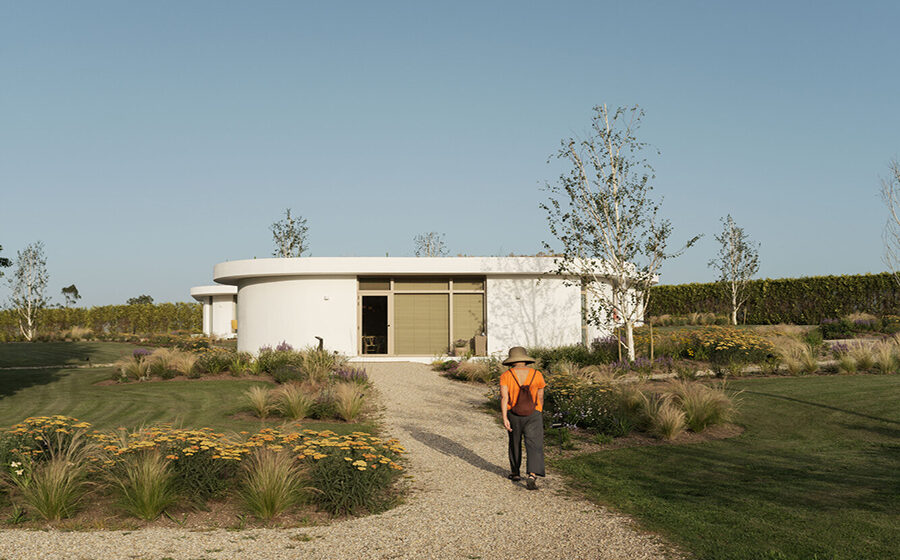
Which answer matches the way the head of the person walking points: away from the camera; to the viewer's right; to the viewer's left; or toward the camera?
away from the camera

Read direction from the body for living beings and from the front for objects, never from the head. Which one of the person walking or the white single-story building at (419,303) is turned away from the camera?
the person walking

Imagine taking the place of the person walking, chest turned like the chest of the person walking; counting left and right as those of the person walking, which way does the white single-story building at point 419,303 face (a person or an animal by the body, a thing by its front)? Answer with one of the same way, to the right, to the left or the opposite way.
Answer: the opposite way

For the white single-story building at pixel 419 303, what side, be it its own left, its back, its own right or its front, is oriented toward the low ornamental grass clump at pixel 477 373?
front

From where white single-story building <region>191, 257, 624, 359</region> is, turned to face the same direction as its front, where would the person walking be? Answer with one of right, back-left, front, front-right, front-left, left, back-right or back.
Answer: front

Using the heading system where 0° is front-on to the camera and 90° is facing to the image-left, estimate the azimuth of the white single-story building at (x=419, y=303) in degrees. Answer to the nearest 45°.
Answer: approximately 0°

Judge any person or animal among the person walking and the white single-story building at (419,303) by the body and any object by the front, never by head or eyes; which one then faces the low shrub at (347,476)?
the white single-story building

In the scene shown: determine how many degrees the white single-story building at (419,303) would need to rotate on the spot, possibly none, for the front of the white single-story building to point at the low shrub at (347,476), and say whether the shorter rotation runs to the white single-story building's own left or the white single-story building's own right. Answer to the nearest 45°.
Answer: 0° — it already faces it

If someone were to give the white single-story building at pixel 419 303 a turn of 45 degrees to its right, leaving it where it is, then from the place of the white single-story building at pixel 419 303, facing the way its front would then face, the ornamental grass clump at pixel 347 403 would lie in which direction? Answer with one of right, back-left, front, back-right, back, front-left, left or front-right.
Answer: front-left

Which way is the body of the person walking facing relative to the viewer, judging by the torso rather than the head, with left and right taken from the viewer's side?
facing away from the viewer

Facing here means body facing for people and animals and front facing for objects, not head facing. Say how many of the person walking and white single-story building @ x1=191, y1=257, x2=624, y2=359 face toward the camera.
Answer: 1

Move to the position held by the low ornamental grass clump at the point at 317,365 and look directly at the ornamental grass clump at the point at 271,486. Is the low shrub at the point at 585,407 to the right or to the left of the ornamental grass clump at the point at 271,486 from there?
left

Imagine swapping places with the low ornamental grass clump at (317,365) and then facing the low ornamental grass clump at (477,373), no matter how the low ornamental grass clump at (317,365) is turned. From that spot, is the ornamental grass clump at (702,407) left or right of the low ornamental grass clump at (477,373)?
right
